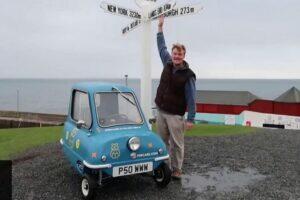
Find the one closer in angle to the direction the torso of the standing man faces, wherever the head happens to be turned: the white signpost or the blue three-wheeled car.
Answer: the blue three-wheeled car

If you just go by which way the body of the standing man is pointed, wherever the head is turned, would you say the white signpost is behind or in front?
behind

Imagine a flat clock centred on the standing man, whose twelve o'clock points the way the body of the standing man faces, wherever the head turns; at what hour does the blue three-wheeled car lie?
The blue three-wheeled car is roughly at 2 o'clock from the standing man.

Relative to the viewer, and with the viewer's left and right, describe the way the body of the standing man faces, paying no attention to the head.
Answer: facing the viewer

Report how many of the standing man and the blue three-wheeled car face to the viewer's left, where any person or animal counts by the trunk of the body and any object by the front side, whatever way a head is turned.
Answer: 0

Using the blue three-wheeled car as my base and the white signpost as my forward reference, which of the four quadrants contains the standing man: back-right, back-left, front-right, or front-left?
front-right

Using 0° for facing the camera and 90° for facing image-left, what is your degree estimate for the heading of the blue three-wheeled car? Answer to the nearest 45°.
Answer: approximately 315°

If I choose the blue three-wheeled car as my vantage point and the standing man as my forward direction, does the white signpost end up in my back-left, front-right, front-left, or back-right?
front-left

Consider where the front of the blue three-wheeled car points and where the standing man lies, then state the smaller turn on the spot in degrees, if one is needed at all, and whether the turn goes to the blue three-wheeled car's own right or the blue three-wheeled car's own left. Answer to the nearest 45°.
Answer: approximately 45° to the blue three-wheeled car's own left
